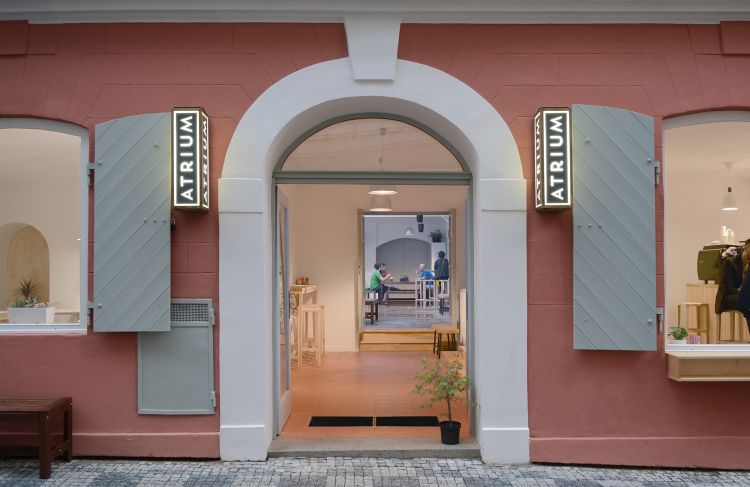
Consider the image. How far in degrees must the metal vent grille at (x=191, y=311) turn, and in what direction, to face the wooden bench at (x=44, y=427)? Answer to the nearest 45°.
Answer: approximately 90° to its right

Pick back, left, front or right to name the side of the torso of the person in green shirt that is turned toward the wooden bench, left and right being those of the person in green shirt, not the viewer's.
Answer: right

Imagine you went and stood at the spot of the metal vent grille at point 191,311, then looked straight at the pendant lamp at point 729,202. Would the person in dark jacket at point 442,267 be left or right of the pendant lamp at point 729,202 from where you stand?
left

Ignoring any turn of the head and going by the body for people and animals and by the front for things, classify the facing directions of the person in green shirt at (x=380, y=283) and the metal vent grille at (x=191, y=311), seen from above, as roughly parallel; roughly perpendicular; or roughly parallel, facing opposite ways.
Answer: roughly perpendicular

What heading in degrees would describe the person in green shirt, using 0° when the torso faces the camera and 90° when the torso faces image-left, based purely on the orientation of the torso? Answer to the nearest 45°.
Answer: approximately 270°

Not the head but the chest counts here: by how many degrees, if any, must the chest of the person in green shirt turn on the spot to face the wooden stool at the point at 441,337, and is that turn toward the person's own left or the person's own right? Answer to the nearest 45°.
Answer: approximately 90° to the person's own right

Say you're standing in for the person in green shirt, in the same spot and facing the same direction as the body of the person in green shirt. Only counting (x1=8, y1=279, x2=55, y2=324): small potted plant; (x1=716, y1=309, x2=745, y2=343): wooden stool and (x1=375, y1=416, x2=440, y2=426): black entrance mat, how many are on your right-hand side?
3

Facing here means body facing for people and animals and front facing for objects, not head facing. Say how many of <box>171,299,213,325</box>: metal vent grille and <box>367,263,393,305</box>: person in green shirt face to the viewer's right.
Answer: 1

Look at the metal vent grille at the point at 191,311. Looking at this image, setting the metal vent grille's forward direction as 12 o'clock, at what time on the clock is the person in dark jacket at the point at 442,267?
The person in dark jacket is roughly at 7 o'clock from the metal vent grille.

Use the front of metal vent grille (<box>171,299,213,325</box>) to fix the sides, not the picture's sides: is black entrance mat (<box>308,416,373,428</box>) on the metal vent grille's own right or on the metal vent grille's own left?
on the metal vent grille's own left

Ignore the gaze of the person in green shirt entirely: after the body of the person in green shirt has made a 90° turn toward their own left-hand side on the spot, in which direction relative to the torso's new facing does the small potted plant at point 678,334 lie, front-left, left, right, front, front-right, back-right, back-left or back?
back

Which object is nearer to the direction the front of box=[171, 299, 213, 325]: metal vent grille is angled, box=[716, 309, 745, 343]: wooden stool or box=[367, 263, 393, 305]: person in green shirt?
the wooden stool

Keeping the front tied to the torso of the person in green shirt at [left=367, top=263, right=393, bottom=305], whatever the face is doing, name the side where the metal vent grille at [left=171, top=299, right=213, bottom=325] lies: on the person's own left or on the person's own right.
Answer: on the person's own right

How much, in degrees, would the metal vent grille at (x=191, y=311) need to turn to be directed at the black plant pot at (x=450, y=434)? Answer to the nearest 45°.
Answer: approximately 90° to its left

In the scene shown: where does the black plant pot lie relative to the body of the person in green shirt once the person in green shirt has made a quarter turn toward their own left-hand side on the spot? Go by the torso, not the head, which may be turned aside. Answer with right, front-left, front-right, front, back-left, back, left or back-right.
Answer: back
